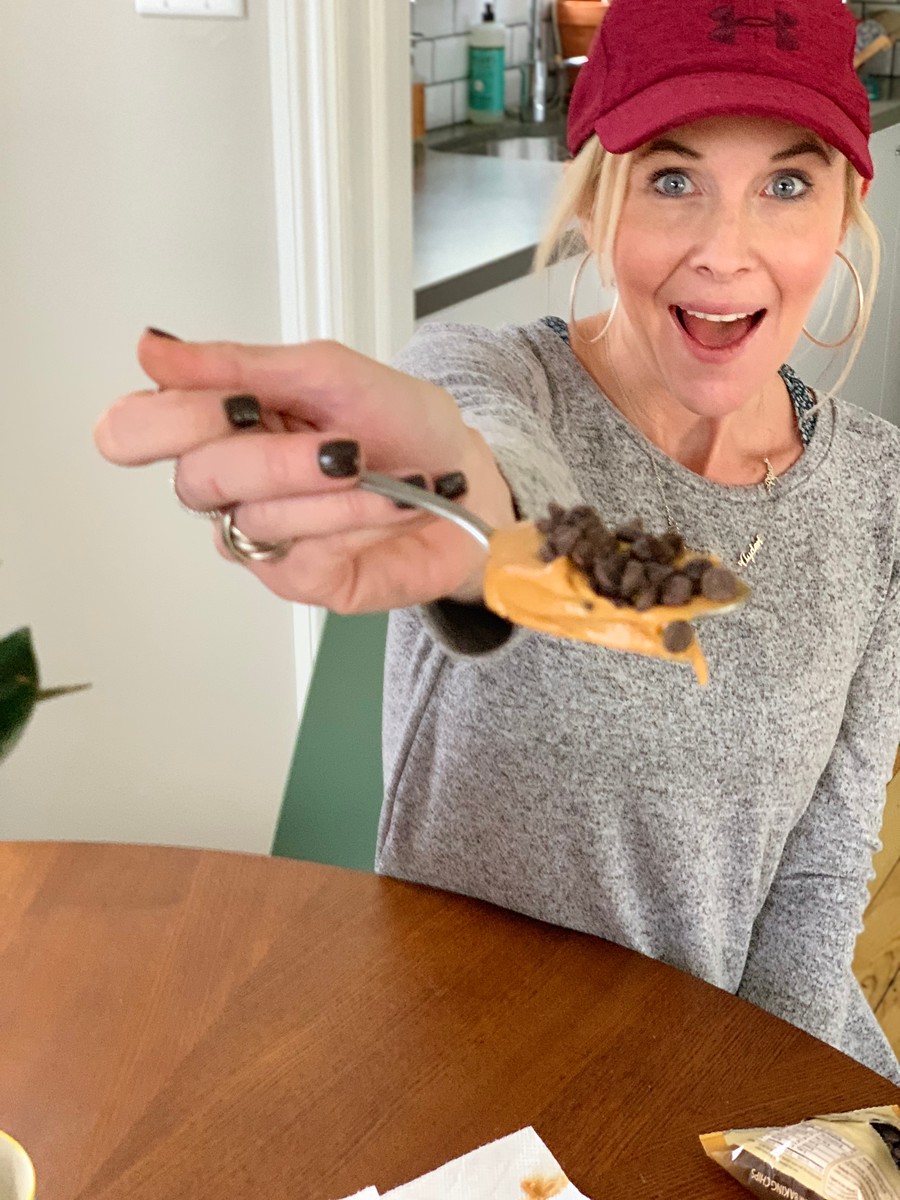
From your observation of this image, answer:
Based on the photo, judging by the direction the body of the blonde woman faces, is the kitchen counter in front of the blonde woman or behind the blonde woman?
behind

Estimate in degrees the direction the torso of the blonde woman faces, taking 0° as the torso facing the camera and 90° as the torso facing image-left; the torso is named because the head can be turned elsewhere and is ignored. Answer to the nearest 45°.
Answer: approximately 0°

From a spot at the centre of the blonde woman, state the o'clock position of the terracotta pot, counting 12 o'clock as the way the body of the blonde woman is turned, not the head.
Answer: The terracotta pot is roughly at 6 o'clock from the blonde woman.
